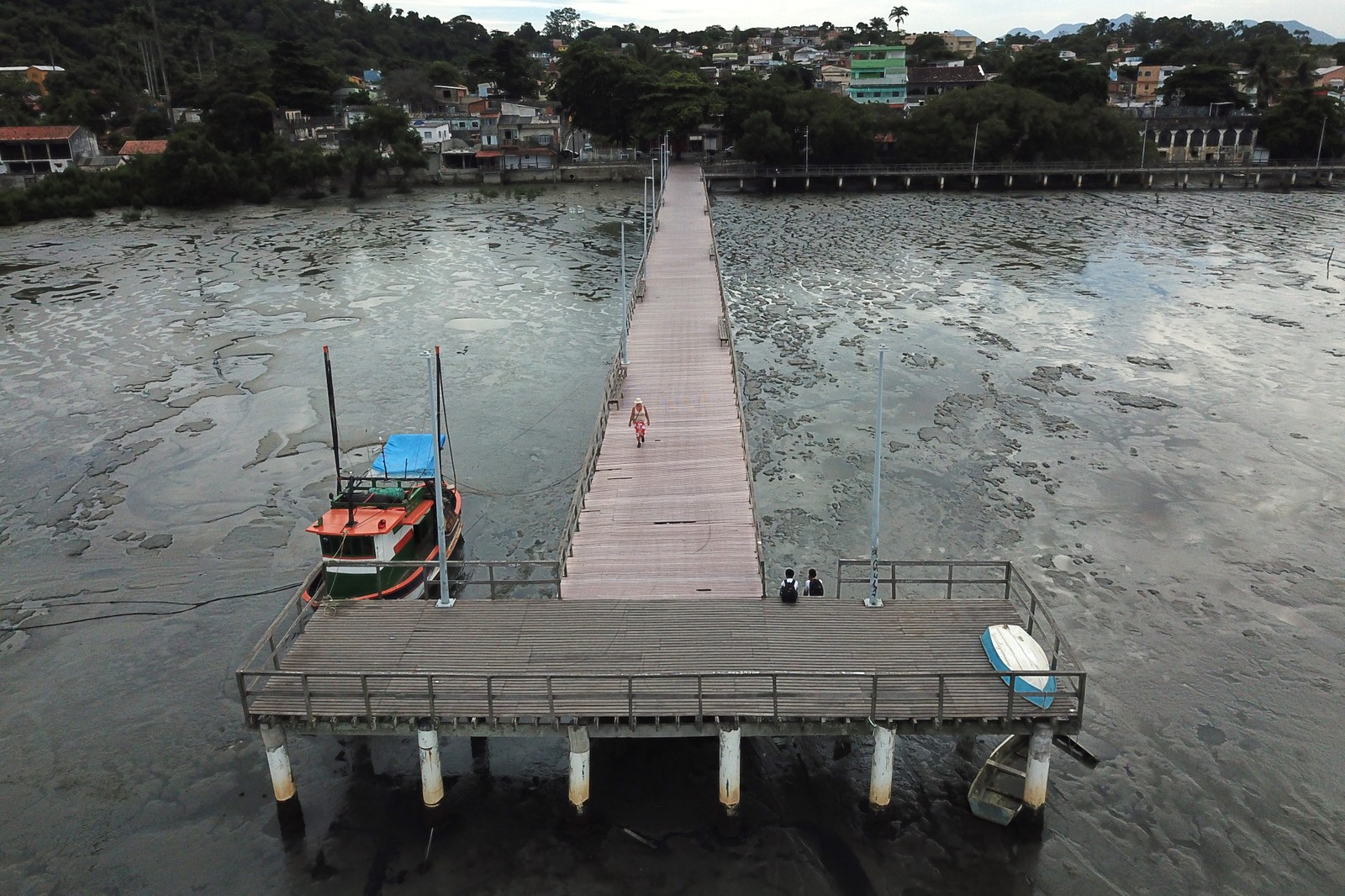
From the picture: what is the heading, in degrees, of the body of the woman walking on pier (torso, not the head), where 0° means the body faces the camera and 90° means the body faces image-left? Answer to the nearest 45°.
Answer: approximately 0°

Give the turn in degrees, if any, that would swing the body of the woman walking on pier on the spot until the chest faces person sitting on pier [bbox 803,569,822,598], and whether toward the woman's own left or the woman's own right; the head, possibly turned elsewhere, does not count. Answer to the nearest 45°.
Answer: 0° — they already face them

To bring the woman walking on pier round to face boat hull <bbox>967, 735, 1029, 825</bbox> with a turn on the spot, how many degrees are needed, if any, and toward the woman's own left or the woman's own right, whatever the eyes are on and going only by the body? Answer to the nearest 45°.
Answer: approximately 45° to the woman's own left

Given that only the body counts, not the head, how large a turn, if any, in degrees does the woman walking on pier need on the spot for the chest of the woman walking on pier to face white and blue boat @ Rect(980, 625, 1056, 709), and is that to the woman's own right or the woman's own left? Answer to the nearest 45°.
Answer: approximately 45° to the woman's own left
